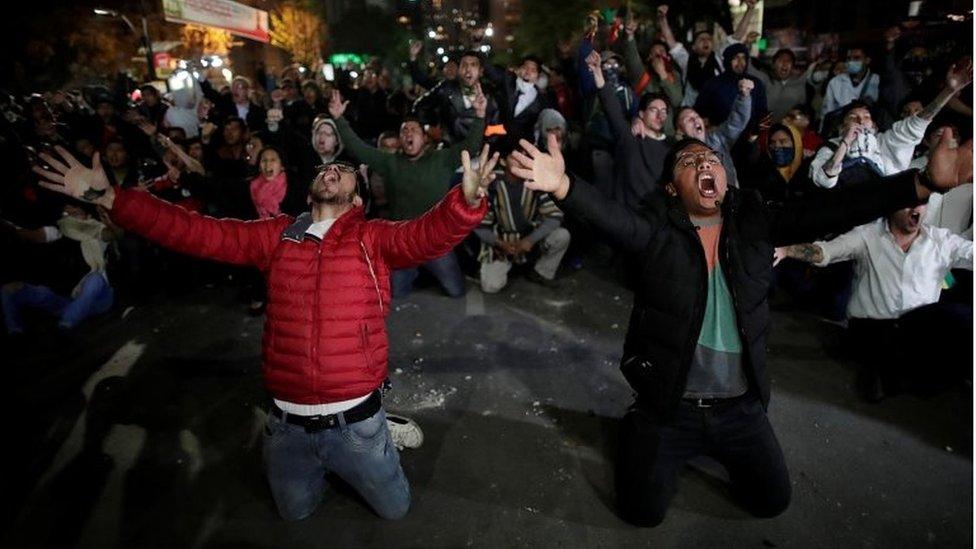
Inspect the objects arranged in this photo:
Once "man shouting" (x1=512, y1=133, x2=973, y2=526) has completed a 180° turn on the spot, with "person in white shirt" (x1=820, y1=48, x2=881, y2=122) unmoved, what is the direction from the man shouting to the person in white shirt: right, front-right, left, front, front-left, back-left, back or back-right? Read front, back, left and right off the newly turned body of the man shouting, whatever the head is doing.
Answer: front

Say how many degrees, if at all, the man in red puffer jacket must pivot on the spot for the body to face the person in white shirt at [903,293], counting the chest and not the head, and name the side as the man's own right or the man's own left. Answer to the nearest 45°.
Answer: approximately 90° to the man's own left

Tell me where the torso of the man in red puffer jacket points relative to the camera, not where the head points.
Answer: toward the camera

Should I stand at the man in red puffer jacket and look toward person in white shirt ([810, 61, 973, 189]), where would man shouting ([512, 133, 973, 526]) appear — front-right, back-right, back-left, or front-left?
front-right

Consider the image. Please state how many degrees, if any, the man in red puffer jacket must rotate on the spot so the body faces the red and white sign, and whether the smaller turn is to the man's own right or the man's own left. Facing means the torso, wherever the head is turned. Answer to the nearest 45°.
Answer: approximately 180°

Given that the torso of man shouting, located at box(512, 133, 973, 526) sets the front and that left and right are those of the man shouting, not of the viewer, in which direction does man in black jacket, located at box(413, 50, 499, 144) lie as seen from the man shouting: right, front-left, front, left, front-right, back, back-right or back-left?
back-right

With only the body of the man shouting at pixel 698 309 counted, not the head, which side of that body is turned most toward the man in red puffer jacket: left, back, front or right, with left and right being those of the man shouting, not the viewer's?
right

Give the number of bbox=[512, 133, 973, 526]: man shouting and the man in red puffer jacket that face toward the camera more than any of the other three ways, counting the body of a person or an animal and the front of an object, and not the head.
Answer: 2

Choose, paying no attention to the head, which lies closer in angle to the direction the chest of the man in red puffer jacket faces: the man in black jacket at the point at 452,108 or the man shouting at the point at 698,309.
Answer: the man shouting

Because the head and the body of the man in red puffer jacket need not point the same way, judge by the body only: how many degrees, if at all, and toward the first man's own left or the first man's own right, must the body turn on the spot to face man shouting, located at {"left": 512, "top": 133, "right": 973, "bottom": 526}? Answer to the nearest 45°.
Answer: approximately 45° to the first man's own left

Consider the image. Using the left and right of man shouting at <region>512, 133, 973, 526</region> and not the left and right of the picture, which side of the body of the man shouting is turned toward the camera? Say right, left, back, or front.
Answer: front

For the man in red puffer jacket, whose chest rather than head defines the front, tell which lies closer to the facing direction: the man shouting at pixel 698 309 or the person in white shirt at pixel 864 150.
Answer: the man shouting
